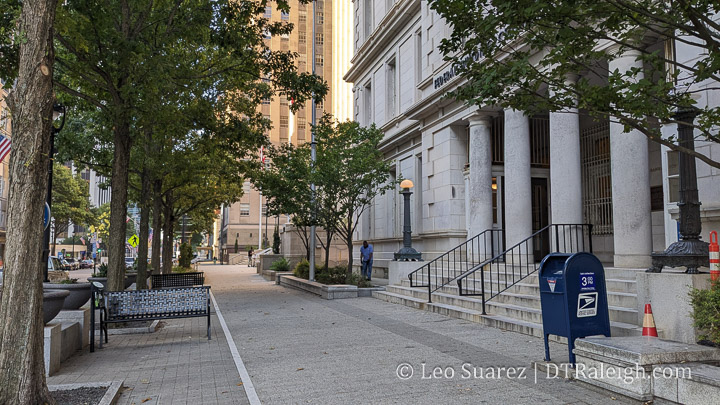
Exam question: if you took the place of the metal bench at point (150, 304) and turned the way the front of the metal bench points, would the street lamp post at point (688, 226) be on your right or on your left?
on your left

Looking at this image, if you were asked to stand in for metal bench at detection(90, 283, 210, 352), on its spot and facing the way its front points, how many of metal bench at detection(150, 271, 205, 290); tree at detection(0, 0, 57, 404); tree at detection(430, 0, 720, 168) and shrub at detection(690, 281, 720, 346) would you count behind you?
1

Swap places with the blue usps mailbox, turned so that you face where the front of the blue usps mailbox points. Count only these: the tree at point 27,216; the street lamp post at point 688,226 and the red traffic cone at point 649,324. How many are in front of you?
1

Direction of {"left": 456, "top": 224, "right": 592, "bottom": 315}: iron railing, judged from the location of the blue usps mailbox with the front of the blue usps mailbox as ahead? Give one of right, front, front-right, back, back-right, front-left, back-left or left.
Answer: back-right

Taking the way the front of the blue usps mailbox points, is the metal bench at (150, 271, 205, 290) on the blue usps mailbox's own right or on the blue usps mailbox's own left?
on the blue usps mailbox's own right

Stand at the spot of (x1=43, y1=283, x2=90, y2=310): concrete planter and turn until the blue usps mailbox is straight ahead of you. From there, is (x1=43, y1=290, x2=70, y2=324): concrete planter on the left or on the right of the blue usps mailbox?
right

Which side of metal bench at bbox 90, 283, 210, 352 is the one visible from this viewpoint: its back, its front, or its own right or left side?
front

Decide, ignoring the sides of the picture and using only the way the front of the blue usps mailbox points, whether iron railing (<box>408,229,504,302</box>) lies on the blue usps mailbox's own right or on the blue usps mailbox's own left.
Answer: on the blue usps mailbox's own right

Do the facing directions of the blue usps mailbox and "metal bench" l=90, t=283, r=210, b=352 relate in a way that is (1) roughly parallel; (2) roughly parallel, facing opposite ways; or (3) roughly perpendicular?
roughly perpendicular

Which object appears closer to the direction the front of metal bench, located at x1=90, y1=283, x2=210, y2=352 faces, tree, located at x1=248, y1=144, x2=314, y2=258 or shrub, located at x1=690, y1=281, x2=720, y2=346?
the shrub

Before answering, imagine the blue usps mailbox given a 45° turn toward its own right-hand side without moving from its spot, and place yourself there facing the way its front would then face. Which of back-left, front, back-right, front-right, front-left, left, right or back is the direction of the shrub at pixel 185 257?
front-right

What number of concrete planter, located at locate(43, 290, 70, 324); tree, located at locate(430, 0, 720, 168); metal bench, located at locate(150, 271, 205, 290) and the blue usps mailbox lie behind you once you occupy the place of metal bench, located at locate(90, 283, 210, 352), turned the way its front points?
1

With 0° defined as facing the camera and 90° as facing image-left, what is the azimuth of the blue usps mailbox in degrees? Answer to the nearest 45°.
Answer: approximately 45°

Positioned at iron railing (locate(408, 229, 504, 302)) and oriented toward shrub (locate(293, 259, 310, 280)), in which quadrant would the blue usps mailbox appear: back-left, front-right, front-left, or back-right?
back-left
